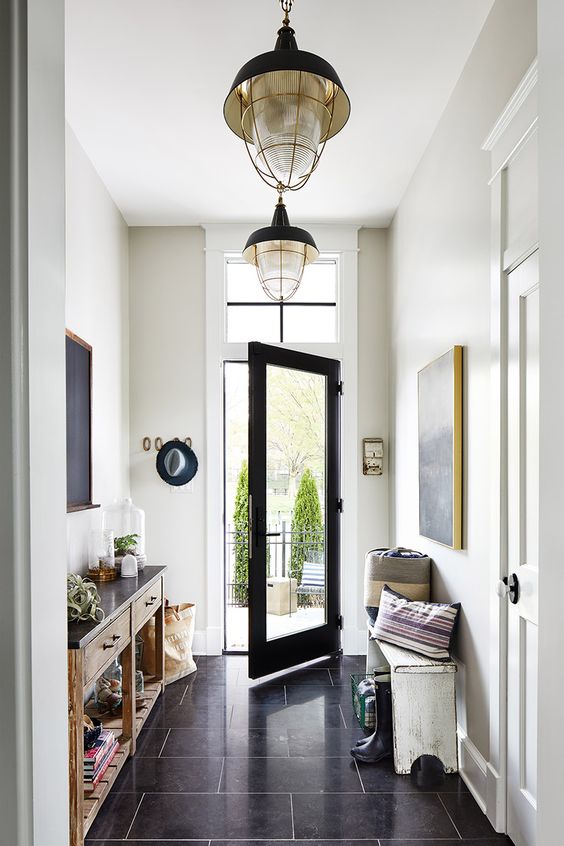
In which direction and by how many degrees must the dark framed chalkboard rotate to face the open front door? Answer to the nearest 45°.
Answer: approximately 45° to its left

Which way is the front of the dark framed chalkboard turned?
to the viewer's right

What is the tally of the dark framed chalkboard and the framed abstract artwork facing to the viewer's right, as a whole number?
1

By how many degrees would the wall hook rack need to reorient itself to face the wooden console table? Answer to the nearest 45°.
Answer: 0° — it already faces it

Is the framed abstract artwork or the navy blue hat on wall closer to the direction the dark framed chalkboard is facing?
the framed abstract artwork

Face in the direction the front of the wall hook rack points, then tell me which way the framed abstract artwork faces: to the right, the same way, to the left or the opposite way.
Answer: to the right

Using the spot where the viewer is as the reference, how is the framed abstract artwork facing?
facing to the left of the viewer
